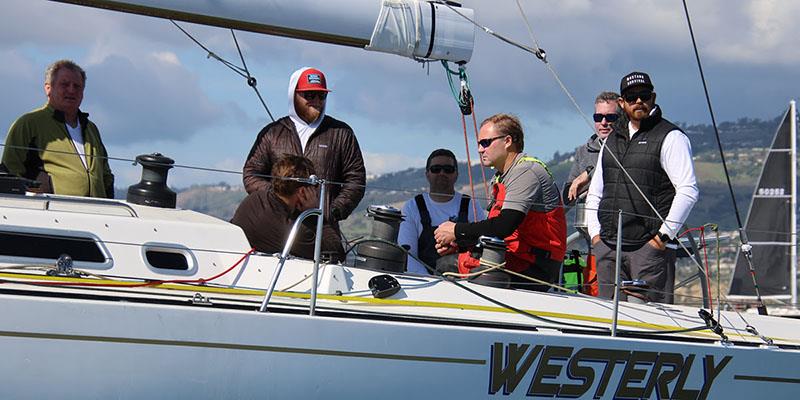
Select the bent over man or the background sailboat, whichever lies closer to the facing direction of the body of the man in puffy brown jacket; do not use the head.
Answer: the bent over man

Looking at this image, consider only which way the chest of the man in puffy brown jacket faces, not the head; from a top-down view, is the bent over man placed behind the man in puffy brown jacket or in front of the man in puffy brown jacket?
in front

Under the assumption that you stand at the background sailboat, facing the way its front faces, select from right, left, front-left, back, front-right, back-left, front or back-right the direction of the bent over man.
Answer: right

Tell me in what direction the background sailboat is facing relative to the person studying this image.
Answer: facing to the right of the viewer

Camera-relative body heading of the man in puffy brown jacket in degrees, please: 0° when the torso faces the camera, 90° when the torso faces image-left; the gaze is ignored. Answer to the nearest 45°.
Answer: approximately 0°

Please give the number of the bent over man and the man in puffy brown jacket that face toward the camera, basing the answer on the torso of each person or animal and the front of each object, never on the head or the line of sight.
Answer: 1

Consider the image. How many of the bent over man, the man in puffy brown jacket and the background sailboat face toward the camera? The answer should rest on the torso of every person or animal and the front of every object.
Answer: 1

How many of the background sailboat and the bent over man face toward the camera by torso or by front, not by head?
0

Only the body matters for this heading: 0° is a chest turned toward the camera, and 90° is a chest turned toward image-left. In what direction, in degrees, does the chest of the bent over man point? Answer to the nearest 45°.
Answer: approximately 270°
